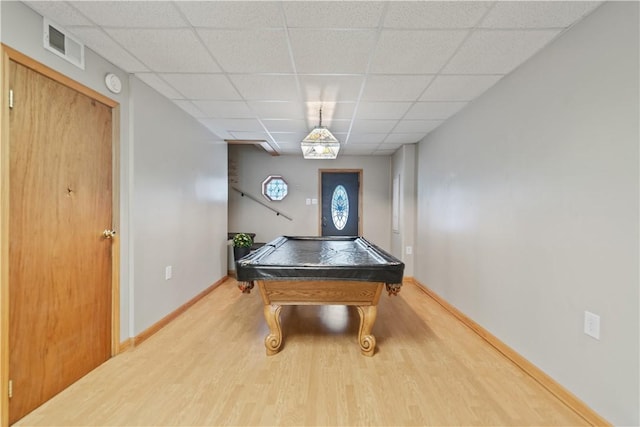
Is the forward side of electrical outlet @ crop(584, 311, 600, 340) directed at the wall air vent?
yes

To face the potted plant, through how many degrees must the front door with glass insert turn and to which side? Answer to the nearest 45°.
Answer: approximately 45° to its right

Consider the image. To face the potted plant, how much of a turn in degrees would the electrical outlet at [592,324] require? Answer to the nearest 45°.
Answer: approximately 45° to its right

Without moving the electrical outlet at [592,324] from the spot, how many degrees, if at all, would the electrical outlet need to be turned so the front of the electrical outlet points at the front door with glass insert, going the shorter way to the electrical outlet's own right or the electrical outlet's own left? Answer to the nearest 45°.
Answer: approximately 90° to the electrical outlet's own right

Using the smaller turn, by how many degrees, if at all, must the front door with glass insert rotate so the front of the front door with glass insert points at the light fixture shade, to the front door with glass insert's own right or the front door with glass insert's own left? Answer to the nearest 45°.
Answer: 0° — it already faces it

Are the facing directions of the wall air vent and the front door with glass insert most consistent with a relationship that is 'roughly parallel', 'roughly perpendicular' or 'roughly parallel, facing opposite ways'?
roughly perpendicular

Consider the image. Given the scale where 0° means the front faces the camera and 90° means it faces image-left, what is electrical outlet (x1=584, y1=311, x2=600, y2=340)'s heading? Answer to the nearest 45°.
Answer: approximately 45°

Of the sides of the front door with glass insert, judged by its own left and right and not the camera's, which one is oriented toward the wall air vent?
front

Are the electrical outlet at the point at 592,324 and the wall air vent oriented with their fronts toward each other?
yes

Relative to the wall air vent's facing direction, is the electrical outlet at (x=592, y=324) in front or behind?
in front

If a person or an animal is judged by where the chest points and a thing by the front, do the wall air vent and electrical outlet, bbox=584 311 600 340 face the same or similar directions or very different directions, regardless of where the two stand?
very different directions

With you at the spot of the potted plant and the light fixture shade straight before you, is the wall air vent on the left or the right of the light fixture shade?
right
